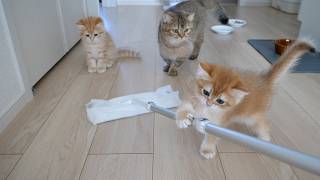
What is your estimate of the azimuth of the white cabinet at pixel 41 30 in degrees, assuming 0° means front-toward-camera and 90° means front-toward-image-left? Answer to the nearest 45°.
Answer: approximately 315°

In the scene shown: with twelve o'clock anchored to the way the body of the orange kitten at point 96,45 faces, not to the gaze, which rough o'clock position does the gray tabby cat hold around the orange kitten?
The gray tabby cat is roughly at 8 o'clock from the orange kitten.

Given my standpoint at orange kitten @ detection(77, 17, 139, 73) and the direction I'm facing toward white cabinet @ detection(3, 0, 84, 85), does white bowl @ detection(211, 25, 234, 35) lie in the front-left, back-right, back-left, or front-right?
back-right

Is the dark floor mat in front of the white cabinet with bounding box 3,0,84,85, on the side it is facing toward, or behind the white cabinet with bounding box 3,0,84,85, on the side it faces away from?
in front

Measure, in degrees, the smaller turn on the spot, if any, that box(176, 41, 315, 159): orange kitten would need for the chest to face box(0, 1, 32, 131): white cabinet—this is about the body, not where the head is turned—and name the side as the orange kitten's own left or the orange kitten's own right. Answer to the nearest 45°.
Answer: approximately 45° to the orange kitten's own right

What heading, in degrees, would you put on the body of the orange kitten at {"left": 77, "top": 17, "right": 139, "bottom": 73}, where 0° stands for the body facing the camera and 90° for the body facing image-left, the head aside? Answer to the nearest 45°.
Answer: approximately 45°

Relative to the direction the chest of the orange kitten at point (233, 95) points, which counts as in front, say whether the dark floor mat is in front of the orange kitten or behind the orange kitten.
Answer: behind

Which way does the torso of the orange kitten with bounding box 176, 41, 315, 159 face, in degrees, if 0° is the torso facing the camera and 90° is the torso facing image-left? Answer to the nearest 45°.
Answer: approximately 45°

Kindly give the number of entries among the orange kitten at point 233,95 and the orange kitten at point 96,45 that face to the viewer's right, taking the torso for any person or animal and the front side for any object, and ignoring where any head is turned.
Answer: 0

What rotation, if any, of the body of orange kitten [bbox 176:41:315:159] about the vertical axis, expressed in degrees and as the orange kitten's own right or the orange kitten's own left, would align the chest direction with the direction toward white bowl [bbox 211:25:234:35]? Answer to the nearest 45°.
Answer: approximately 135° to the orange kitten's own right

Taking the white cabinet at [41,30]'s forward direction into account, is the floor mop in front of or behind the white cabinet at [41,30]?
in front
